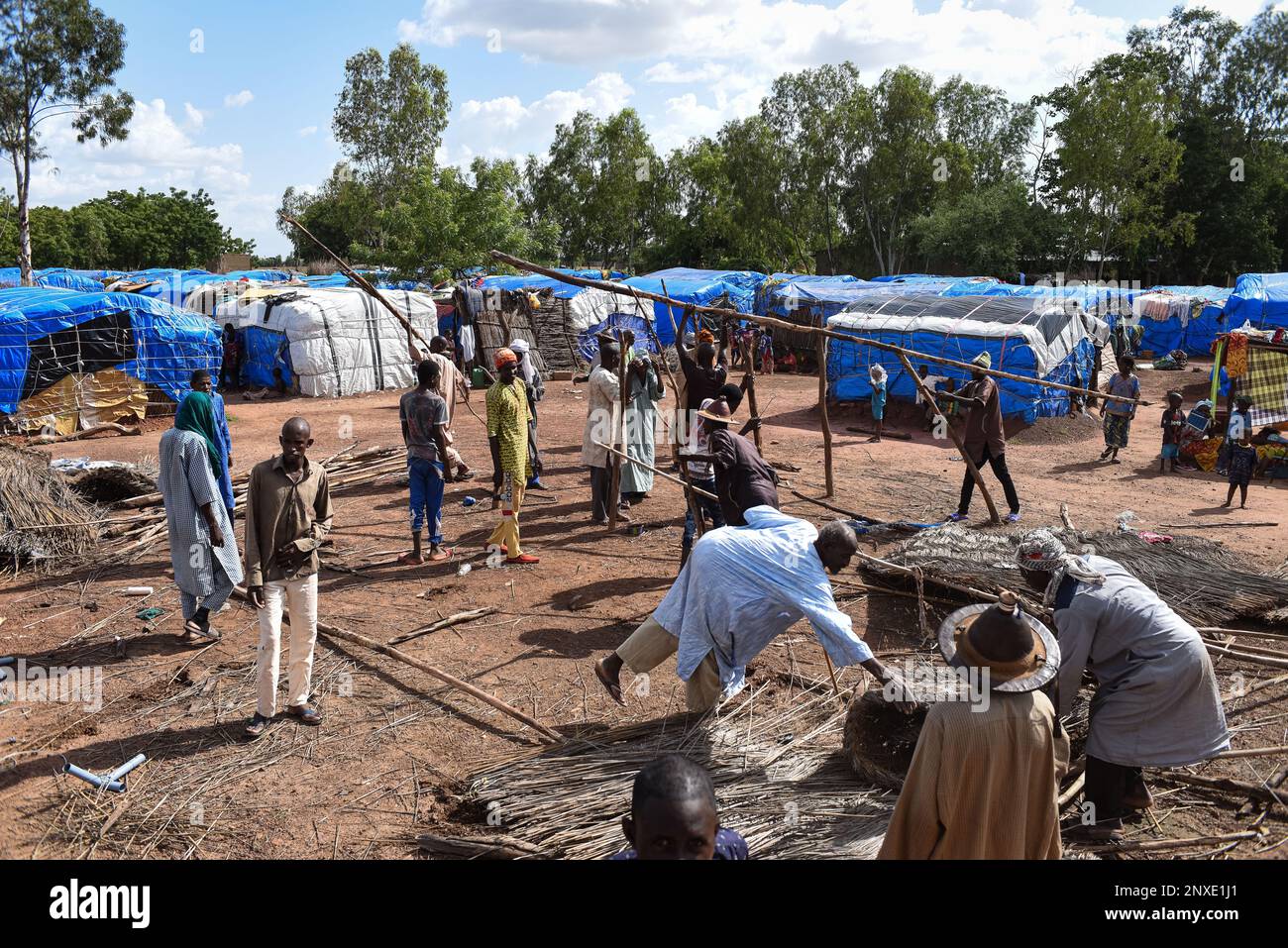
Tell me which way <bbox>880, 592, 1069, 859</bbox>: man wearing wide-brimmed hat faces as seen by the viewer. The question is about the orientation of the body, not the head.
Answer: away from the camera

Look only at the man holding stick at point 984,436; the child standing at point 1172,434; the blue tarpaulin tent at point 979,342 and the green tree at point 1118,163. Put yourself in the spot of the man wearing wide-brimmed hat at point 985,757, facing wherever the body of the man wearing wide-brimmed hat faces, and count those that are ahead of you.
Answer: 4

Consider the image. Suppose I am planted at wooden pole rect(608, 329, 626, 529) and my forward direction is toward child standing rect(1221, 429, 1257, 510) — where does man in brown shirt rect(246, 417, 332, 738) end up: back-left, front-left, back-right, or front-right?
back-right

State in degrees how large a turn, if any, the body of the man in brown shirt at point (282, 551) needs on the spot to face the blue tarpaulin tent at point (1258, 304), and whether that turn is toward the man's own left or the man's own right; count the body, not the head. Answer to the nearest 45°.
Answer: approximately 135° to the man's own left

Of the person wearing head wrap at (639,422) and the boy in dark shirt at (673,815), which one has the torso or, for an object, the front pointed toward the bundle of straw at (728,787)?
the person wearing head wrap

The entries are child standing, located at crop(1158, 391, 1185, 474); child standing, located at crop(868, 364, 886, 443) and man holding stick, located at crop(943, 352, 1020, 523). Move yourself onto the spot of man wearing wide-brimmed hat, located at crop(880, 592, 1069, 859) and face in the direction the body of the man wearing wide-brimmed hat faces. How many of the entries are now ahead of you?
3
